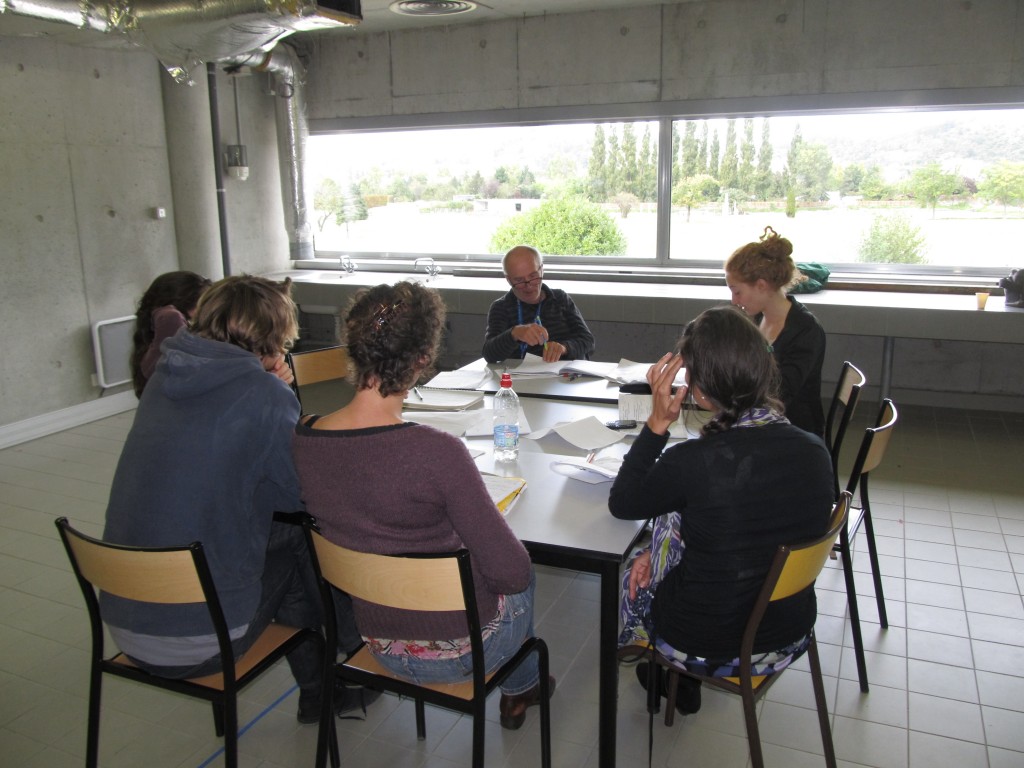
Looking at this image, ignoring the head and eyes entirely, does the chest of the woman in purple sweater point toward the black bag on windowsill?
yes

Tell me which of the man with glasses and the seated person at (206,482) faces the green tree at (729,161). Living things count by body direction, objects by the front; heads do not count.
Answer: the seated person

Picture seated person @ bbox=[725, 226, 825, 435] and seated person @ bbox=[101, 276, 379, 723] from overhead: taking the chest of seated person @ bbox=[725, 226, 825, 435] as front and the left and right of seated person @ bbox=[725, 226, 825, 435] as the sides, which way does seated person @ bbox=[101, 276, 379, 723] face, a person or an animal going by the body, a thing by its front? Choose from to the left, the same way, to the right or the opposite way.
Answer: to the right

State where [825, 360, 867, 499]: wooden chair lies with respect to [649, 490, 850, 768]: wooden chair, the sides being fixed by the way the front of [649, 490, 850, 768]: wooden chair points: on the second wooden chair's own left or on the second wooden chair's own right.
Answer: on the second wooden chair's own right

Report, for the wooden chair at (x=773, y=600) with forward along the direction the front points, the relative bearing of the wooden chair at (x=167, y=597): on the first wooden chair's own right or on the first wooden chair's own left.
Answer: on the first wooden chair's own left

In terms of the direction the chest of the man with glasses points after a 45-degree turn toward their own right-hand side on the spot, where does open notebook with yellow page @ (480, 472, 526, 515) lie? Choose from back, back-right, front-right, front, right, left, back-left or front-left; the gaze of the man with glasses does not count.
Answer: front-left

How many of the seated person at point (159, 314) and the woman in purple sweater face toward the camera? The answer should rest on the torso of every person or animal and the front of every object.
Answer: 0

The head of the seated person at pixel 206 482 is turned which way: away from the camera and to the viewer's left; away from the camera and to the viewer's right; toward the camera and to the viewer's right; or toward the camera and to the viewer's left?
away from the camera and to the viewer's right

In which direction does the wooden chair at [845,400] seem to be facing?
to the viewer's left

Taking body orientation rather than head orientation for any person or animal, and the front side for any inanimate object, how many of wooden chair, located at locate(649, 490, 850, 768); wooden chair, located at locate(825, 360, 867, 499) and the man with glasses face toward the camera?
1

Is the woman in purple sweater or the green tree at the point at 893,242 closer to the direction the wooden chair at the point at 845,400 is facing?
the woman in purple sweater

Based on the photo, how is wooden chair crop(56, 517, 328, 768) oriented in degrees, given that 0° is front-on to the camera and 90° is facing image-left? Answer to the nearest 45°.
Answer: approximately 225°

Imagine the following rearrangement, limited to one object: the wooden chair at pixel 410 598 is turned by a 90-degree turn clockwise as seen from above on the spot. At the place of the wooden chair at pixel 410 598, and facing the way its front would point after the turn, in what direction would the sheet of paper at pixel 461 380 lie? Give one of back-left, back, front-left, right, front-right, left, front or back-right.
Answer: back-left

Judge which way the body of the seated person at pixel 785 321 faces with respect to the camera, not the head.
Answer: to the viewer's left

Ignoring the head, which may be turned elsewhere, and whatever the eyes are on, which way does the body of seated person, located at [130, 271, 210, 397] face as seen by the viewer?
to the viewer's right

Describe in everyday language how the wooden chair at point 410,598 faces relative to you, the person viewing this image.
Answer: facing away from the viewer and to the right of the viewer

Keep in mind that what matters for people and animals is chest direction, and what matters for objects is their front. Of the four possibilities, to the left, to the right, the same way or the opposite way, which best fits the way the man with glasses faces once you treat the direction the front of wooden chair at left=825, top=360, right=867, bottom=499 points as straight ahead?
to the left

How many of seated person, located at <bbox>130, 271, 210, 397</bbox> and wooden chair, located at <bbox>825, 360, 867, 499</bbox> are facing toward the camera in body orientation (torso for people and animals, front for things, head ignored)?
0

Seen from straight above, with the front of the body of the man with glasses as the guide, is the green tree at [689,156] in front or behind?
behind

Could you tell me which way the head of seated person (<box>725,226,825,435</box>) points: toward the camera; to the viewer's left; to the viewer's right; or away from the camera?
to the viewer's left
